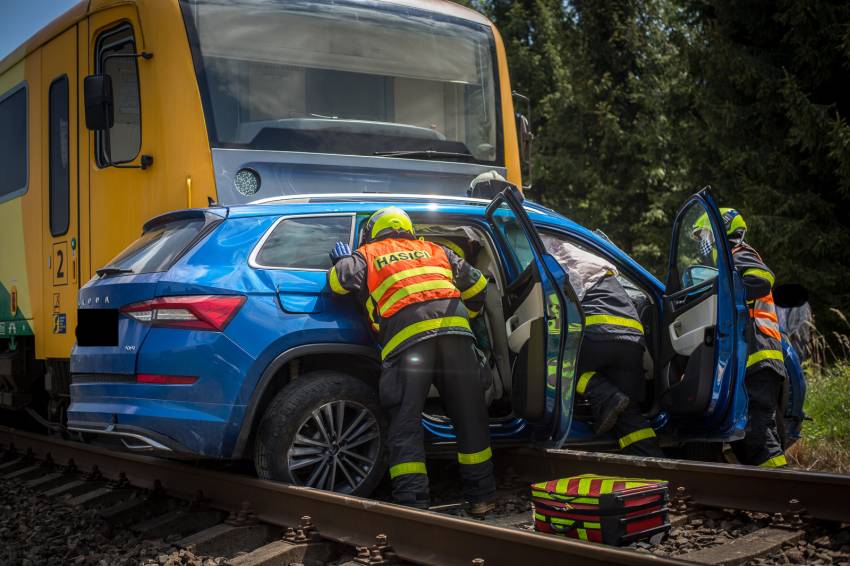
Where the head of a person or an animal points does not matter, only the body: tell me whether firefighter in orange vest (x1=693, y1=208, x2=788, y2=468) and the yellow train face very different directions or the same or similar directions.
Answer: very different directions

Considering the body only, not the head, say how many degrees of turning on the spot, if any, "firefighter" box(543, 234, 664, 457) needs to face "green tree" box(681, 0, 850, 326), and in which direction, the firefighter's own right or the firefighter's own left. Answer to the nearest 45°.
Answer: approximately 45° to the firefighter's own right

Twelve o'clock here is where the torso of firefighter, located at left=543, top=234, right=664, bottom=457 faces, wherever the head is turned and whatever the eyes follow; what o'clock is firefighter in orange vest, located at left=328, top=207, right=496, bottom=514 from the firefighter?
The firefighter in orange vest is roughly at 9 o'clock from the firefighter.

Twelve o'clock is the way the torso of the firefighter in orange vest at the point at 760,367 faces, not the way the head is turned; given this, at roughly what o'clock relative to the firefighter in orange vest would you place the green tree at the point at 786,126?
The green tree is roughly at 3 o'clock from the firefighter in orange vest.

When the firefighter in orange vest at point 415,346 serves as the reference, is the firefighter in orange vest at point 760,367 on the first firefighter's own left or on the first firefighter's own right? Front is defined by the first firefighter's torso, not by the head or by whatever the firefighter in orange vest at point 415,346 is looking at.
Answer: on the first firefighter's own right

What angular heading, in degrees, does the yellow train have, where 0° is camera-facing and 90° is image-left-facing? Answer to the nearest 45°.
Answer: approximately 315°

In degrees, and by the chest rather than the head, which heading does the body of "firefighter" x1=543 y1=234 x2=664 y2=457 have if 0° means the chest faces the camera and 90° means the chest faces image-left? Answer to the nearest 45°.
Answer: approximately 135°

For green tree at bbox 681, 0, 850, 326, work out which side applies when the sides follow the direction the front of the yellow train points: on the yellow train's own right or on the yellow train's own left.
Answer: on the yellow train's own left

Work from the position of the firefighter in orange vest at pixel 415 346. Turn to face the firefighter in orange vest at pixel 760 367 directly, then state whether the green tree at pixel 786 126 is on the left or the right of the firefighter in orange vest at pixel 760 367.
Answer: left

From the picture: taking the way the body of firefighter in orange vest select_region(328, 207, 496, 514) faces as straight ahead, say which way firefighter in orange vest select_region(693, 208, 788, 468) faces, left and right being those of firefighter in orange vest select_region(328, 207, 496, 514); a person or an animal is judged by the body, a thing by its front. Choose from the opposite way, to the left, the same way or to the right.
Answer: to the left

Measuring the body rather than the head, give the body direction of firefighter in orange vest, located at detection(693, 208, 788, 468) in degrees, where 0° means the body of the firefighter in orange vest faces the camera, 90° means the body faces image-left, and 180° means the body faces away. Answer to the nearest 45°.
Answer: approximately 90°

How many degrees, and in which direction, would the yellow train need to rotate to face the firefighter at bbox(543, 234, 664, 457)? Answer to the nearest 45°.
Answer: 0° — it already faces them

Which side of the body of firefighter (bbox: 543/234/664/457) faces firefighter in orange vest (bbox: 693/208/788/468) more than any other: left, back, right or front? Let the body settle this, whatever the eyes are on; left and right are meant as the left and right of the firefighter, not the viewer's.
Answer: right

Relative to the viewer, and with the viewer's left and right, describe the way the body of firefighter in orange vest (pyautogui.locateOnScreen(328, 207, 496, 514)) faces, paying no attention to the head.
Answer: facing away from the viewer
